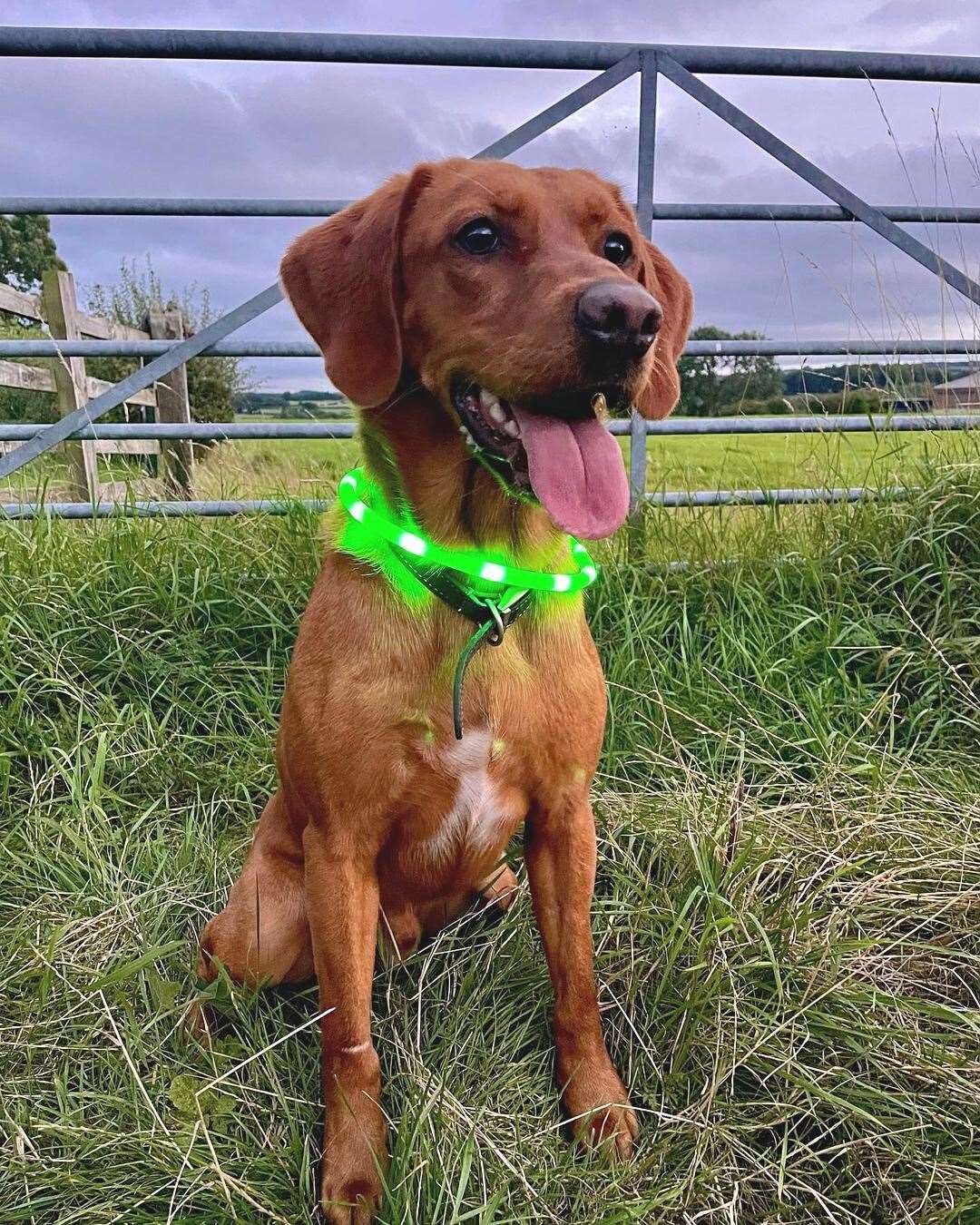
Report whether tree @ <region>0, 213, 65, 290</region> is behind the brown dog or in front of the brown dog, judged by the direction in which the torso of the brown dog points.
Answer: behind

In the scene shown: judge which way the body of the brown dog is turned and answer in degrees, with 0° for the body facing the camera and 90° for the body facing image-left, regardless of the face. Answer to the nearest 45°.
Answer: approximately 315°

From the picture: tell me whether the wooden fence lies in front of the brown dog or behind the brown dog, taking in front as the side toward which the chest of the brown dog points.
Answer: behind
